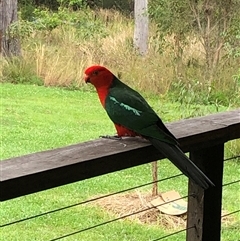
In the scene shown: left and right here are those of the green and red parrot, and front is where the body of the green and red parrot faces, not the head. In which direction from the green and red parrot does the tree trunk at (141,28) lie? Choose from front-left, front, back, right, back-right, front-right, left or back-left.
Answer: right

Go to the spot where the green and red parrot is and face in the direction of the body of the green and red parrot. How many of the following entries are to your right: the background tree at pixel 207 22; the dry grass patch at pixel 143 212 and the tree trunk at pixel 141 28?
3

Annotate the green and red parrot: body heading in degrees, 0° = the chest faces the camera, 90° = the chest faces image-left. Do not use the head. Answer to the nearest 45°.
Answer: approximately 90°

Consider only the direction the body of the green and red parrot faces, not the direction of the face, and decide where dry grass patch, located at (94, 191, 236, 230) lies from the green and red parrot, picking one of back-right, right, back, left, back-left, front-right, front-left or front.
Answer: right

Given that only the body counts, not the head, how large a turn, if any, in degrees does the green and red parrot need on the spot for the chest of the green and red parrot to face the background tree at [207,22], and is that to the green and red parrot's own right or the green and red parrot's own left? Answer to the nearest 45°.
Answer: approximately 90° to the green and red parrot's own right
